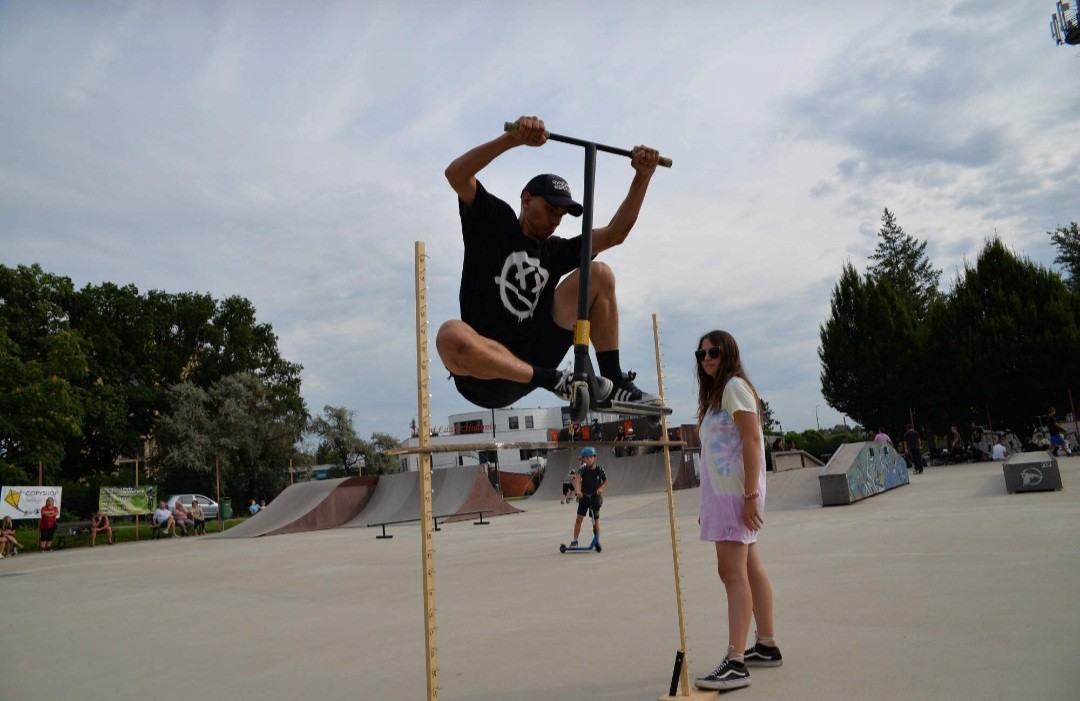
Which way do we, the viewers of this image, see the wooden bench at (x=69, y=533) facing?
facing the viewer and to the right of the viewer

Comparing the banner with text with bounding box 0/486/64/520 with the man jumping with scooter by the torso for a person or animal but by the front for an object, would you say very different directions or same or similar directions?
same or similar directions

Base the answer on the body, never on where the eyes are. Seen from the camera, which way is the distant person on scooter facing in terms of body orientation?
toward the camera

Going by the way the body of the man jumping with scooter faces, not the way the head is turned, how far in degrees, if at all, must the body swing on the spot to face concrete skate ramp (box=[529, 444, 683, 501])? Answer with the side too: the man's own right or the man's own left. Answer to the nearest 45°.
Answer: approximately 135° to the man's own left

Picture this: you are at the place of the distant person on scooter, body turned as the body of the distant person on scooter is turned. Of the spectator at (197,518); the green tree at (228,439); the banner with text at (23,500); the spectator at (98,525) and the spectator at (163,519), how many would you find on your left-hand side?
0

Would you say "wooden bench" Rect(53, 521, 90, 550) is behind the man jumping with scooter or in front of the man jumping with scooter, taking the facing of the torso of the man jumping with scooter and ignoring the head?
behind

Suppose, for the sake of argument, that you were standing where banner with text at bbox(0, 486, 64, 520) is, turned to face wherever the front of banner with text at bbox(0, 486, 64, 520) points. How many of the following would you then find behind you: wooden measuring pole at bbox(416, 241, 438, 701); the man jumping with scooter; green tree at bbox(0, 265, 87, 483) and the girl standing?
1

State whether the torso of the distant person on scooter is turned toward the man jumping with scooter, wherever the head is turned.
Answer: yes

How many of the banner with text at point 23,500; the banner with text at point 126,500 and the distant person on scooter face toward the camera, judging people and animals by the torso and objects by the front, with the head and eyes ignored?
3

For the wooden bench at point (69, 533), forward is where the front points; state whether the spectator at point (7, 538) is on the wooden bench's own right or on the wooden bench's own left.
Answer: on the wooden bench's own right

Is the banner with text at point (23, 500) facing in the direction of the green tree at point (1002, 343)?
no

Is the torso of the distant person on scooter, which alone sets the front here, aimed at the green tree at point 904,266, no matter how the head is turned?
no

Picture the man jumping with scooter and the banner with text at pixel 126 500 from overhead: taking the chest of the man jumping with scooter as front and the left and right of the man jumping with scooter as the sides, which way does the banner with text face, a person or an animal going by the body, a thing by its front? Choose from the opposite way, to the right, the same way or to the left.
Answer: the same way

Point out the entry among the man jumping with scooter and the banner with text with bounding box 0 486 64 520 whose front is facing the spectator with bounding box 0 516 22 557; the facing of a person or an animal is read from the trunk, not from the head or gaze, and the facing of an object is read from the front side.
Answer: the banner with text

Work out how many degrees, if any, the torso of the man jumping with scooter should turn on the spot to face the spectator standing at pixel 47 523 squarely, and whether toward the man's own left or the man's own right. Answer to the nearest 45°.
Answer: approximately 180°

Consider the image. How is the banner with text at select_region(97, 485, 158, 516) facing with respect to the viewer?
toward the camera

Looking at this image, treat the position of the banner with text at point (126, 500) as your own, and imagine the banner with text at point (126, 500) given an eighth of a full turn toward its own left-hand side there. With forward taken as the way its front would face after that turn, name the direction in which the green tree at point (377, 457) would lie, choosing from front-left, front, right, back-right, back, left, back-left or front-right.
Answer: left

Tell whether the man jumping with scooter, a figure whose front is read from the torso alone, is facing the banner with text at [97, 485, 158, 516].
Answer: no

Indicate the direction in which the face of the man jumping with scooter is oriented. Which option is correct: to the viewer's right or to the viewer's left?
to the viewer's right

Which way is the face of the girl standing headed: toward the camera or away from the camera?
toward the camera
